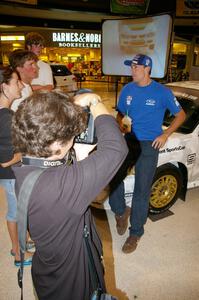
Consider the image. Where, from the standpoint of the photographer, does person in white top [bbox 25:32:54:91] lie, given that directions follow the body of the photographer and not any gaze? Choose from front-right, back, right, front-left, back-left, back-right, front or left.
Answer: front-left

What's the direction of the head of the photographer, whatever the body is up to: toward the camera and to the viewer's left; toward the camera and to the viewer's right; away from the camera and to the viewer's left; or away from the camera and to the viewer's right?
away from the camera and to the viewer's right

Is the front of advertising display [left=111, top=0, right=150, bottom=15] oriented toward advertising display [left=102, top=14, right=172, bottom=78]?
yes

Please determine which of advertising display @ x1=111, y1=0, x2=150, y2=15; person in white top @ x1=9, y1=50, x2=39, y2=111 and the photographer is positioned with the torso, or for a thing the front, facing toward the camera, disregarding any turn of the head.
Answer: the advertising display

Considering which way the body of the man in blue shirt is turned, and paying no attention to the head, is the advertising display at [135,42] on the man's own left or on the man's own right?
on the man's own right

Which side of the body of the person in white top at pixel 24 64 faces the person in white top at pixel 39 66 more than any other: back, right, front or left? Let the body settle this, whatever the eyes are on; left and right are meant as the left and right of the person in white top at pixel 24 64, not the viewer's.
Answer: left

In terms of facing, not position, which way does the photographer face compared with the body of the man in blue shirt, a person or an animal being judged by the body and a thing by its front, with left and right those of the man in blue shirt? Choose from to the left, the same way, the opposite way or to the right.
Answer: the opposite way

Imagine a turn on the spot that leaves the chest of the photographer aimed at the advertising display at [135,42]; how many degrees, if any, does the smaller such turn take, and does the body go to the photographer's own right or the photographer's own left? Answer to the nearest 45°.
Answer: approximately 45° to the photographer's own left

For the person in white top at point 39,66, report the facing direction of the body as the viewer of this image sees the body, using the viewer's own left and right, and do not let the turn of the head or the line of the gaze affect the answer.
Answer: facing the viewer and to the right of the viewer

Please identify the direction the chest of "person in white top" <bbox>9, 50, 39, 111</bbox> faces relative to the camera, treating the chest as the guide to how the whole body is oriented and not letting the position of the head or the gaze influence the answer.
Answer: to the viewer's right

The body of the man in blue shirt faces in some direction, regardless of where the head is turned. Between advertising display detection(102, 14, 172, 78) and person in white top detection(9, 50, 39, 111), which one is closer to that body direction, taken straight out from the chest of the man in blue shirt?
the person in white top

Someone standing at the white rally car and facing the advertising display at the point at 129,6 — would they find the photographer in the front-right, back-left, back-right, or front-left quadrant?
back-left

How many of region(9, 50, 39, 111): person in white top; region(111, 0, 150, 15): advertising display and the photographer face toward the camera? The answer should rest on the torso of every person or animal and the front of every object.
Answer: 1

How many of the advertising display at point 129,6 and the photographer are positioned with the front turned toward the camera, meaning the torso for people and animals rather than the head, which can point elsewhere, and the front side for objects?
1
